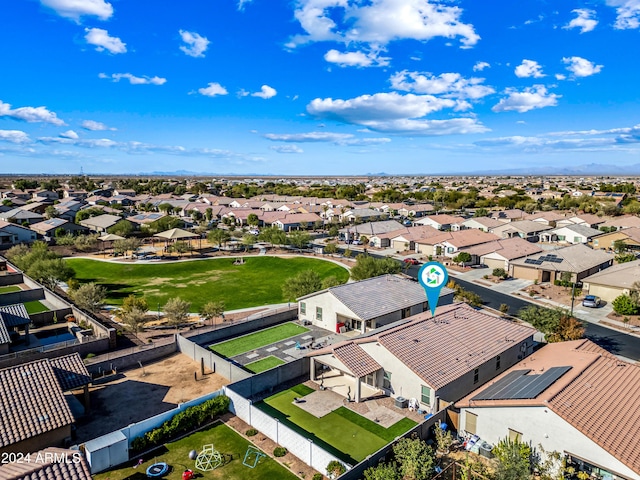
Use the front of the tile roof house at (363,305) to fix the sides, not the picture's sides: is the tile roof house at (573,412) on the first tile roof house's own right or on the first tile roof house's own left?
on the first tile roof house's own right

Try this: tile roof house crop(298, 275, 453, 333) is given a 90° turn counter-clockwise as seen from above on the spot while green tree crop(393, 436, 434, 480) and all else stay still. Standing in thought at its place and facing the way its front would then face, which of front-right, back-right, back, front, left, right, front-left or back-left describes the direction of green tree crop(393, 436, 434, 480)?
back-left

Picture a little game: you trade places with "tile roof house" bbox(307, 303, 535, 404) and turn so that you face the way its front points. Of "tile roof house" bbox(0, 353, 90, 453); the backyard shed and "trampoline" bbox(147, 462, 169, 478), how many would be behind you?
3

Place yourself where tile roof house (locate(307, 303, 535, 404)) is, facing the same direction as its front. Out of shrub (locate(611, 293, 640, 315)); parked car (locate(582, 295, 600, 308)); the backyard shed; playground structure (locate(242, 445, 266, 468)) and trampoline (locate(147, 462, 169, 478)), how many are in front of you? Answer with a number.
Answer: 2

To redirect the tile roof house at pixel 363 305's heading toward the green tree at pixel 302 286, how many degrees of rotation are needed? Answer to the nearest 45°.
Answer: approximately 90° to its left

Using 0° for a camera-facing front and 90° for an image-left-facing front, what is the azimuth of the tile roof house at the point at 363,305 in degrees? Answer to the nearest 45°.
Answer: approximately 225°

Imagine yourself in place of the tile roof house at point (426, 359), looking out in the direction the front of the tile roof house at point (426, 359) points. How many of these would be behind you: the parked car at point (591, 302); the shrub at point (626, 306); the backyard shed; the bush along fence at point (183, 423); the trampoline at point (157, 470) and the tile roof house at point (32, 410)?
4

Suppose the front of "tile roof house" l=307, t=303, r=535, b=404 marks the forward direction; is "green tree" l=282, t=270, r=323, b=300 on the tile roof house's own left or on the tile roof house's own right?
on the tile roof house's own left

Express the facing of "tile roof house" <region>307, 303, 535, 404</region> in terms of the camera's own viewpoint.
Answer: facing away from the viewer and to the right of the viewer

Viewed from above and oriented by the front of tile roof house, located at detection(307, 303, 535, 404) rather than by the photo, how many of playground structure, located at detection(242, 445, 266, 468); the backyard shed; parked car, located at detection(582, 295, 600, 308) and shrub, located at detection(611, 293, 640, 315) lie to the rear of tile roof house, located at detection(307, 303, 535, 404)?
2

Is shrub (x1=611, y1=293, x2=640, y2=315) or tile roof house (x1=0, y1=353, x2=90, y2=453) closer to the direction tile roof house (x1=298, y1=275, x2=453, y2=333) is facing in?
the shrub

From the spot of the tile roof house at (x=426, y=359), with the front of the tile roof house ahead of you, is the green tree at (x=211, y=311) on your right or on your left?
on your left

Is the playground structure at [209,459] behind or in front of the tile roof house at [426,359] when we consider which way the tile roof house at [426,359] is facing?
behind

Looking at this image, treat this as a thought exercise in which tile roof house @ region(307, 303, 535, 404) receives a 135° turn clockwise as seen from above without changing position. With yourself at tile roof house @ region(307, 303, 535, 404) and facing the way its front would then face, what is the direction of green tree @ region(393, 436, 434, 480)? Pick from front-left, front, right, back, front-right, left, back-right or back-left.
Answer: front
